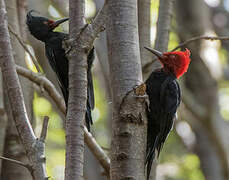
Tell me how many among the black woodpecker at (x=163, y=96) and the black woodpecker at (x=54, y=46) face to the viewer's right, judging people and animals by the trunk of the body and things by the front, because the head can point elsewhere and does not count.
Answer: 1

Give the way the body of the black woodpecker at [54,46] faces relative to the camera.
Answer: to the viewer's right

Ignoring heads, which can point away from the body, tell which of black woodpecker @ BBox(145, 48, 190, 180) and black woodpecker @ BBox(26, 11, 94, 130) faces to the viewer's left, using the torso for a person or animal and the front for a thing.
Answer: black woodpecker @ BBox(145, 48, 190, 180)

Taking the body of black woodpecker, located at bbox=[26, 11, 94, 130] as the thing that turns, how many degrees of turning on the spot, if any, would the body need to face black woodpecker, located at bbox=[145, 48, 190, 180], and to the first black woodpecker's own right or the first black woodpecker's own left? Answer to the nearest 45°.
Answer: approximately 45° to the first black woodpecker's own right

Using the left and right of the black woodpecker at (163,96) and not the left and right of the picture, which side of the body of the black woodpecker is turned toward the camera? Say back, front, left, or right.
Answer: left

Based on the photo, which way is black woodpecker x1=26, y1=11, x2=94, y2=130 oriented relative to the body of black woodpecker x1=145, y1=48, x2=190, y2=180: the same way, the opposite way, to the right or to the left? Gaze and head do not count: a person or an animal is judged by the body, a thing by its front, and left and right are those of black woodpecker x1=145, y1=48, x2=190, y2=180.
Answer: the opposite way

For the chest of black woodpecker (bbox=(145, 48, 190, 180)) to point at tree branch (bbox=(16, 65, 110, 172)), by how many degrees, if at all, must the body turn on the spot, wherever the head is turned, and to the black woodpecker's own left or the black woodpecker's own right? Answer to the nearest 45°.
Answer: approximately 45° to the black woodpecker's own left

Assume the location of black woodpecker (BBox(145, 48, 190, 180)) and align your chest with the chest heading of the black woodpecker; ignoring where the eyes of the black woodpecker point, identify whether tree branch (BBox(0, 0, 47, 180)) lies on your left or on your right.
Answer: on your left

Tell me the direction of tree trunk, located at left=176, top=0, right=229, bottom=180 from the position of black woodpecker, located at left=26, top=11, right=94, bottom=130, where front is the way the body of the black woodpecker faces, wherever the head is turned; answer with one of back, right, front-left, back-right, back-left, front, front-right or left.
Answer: front-left
